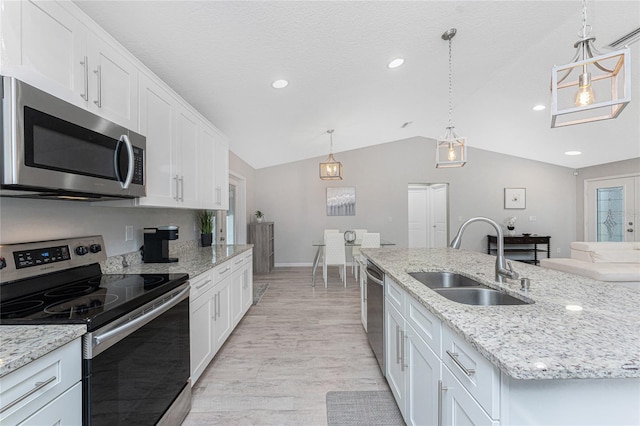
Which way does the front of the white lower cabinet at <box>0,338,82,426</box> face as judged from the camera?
facing the viewer and to the right of the viewer

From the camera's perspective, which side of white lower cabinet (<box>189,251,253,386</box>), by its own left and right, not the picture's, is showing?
right

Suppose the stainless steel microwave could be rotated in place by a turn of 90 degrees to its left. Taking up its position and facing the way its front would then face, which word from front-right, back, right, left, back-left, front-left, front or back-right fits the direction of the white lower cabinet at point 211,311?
front

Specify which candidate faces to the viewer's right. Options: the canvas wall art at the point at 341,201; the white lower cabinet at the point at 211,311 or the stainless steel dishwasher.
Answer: the white lower cabinet

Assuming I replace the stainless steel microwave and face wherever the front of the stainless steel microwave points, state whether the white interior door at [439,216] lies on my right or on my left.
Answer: on my left

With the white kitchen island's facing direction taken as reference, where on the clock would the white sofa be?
The white sofa is roughly at 5 o'clock from the white kitchen island.

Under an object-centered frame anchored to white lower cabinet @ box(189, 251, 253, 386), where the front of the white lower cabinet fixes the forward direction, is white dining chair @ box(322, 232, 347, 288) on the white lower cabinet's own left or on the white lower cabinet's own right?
on the white lower cabinet's own left

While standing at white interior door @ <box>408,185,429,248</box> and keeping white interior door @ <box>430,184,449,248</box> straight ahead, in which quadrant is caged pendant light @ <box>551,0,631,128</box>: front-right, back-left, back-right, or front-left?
front-right
